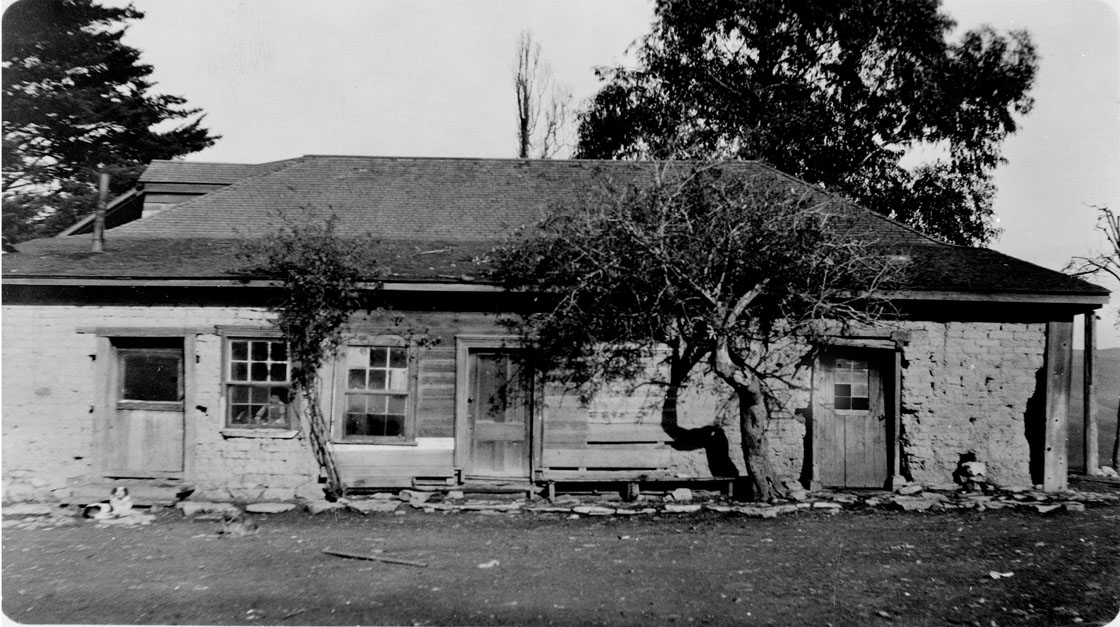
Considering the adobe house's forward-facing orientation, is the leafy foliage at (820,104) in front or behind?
behind

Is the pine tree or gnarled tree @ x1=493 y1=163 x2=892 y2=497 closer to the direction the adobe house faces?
the gnarled tree

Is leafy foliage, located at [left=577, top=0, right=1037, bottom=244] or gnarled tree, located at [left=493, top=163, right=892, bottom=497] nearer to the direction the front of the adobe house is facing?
the gnarled tree

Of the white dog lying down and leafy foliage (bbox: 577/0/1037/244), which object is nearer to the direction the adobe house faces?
the white dog lying down

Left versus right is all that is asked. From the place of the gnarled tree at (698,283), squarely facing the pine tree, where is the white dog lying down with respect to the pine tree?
left

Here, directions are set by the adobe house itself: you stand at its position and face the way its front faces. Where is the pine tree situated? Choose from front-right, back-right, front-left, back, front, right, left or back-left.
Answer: back-right

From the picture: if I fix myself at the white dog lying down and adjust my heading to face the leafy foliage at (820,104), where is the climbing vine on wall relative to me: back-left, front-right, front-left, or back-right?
front-right

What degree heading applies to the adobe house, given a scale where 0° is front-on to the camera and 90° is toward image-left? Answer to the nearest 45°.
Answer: approximately 0°
